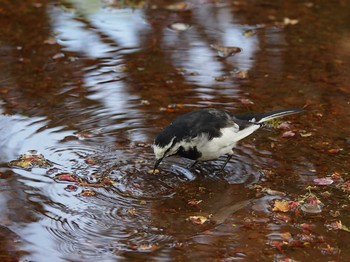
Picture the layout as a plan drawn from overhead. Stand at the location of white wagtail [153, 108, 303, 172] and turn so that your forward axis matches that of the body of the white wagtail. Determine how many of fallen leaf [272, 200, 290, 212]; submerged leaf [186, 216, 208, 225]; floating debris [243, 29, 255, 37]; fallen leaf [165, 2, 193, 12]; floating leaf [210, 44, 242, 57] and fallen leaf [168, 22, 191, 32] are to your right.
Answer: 4

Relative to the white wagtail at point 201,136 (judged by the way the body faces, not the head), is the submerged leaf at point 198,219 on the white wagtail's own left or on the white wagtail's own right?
on the white wagtail's own left

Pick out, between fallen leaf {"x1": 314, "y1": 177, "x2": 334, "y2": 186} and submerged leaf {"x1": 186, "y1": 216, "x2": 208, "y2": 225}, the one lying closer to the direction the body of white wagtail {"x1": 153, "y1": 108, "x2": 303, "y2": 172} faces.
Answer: the submerged leaf

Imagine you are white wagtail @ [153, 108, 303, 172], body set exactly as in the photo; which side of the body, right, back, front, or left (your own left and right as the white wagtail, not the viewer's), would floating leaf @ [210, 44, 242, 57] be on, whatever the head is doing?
right

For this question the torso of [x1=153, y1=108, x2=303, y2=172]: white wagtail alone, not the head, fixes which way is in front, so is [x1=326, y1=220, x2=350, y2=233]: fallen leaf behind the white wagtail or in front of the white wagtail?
behind

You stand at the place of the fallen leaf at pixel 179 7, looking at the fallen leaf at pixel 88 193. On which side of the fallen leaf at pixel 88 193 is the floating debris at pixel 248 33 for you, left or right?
left

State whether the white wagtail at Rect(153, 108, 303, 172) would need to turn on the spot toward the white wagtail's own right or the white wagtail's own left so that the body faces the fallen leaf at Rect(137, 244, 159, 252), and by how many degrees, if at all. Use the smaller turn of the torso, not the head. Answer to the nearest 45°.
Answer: approximately 90° to the white wagtail's own left

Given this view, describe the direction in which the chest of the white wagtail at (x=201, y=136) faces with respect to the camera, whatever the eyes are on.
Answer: to the viewer's left

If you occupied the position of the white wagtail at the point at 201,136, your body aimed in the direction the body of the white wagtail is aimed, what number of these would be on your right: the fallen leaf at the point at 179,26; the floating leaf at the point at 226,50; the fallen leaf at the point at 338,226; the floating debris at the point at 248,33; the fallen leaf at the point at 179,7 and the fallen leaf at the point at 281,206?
4

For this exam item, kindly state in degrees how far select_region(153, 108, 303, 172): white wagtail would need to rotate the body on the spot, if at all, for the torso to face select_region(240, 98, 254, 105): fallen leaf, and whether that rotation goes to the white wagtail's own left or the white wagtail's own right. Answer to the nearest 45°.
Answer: approximately 90° to the white wagtail's own right

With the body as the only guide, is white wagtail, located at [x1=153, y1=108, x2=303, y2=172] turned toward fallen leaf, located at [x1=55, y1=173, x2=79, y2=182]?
yes

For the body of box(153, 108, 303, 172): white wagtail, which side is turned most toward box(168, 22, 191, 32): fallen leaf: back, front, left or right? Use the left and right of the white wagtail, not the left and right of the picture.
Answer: right
